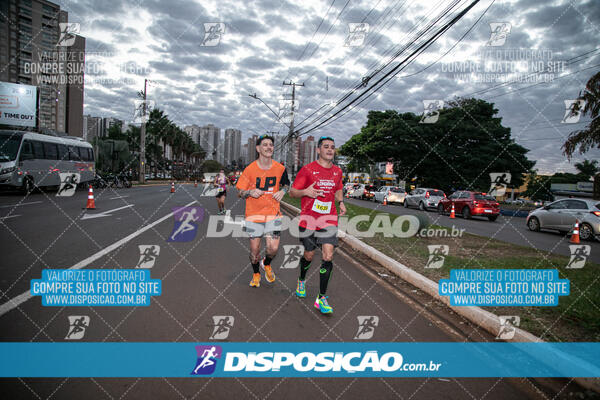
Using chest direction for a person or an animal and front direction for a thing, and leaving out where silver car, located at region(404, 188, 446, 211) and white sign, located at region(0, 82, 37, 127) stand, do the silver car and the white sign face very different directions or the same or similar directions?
very different directions

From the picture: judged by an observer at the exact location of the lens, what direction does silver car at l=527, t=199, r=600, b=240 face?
facing away from the viewer and to the left of the viewer

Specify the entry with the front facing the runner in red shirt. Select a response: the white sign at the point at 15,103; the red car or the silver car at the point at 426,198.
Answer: the white sign

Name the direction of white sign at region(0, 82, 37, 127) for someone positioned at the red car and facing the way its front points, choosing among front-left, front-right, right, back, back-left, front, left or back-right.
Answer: front-left

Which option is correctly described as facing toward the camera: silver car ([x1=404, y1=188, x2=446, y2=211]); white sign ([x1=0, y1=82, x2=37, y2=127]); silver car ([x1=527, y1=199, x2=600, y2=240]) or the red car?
the white sign

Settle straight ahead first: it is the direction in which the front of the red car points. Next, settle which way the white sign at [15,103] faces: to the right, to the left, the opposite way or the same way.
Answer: the opposite way

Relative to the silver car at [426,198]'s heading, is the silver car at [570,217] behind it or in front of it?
behind

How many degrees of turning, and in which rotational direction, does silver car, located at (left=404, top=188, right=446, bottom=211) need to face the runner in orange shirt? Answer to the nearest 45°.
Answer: approximately 135° to its left

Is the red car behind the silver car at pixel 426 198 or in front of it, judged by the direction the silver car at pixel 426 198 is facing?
behind
